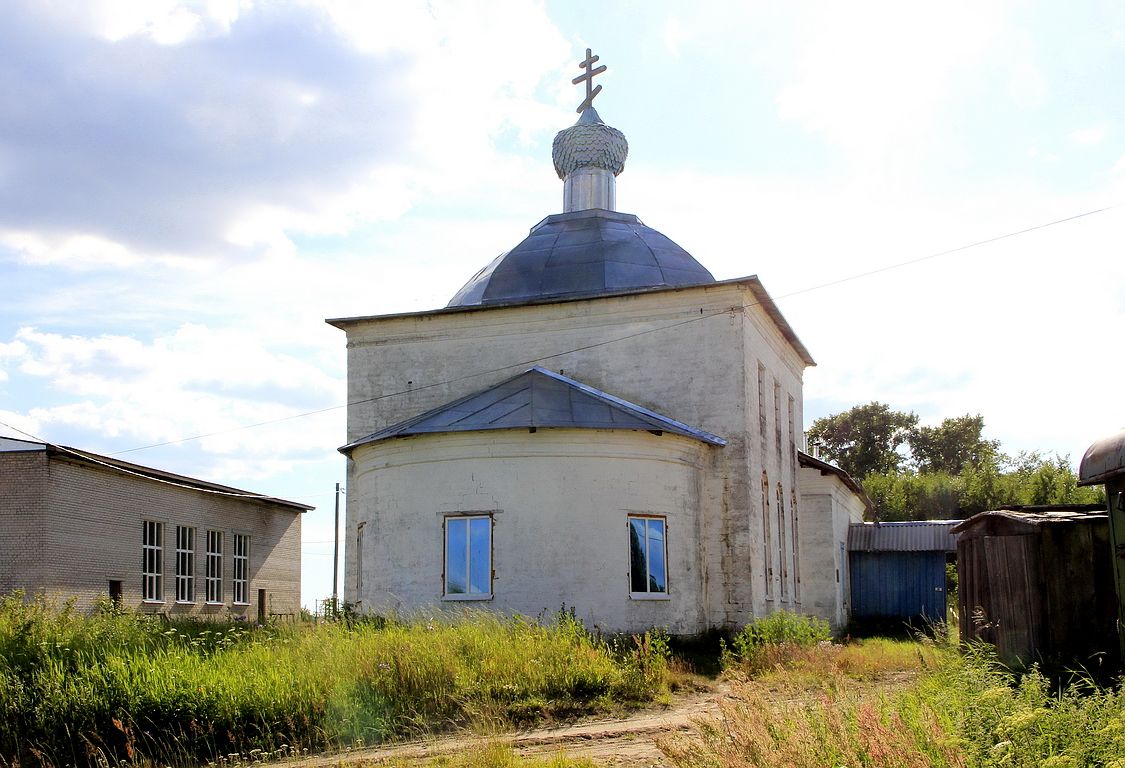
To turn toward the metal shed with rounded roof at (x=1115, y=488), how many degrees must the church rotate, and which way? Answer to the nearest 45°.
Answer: approximately 135° to its right

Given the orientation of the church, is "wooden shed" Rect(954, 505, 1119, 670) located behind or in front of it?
behind

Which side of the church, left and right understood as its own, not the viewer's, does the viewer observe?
back

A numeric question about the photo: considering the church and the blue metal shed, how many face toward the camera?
1

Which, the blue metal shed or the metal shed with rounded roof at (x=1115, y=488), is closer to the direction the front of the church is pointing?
the blue metal shed

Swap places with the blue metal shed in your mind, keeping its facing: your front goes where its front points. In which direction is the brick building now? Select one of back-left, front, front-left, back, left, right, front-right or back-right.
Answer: front-right

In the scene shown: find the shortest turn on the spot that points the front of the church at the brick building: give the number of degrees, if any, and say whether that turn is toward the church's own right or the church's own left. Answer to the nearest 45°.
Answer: approximately 45° to the church's own left

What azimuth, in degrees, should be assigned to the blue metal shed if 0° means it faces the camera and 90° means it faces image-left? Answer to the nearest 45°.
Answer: approximately 0°

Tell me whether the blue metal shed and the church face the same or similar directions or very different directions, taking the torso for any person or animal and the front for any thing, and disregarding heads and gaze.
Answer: very different directions
